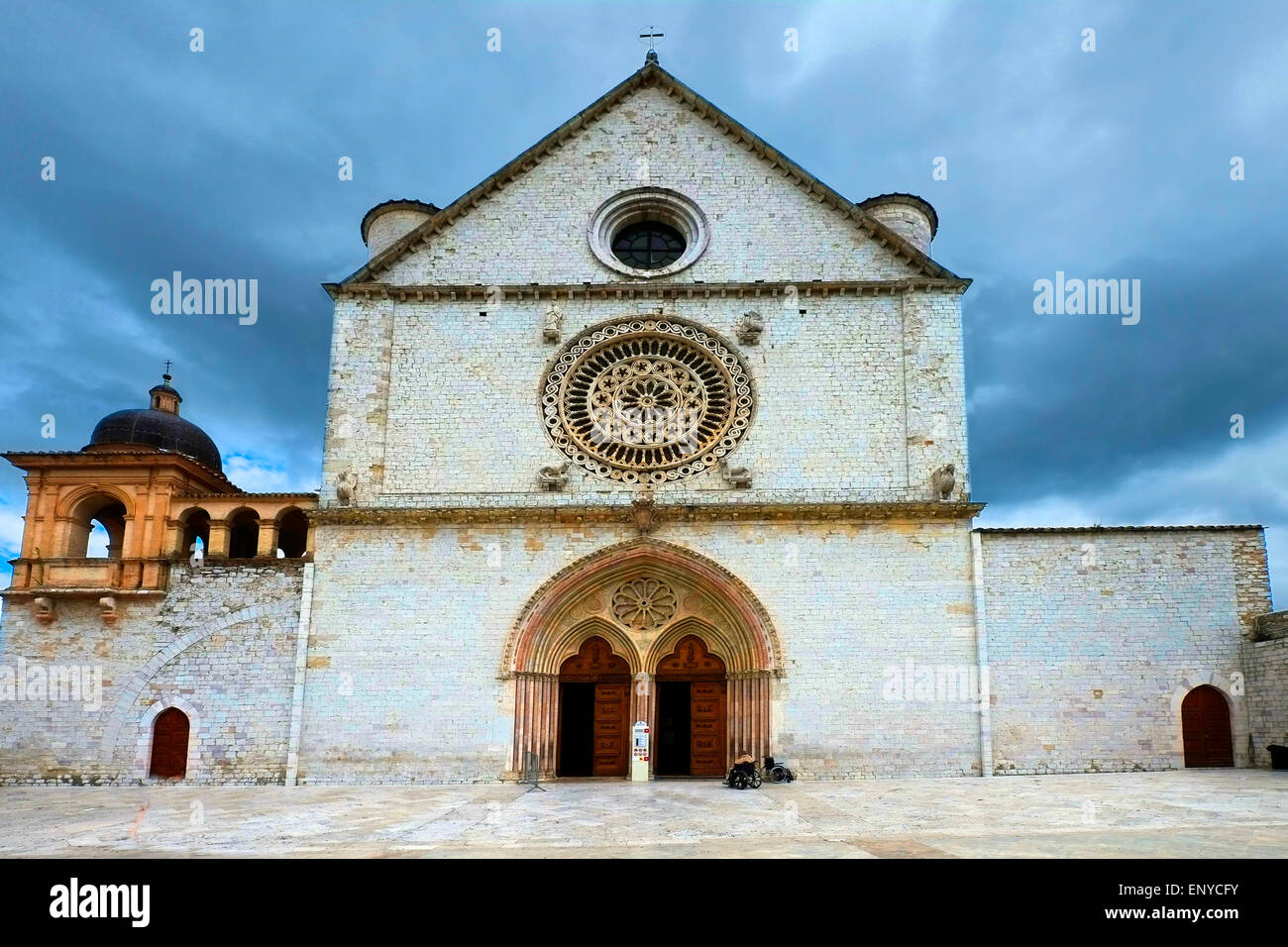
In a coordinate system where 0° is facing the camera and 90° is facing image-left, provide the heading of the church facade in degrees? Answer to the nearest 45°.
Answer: approximately 0°
